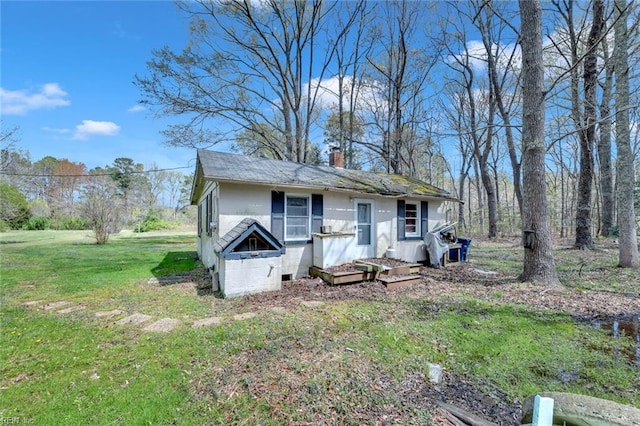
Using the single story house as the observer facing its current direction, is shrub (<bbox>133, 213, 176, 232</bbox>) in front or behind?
behind

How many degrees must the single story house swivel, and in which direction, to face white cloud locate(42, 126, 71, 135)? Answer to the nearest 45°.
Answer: approximately 180°

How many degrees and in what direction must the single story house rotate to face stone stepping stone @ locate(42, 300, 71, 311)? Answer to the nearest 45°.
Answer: approximately 90° to its right

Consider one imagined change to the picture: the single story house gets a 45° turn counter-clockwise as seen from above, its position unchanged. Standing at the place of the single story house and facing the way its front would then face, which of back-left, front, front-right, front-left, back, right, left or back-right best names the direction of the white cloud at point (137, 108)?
back-left

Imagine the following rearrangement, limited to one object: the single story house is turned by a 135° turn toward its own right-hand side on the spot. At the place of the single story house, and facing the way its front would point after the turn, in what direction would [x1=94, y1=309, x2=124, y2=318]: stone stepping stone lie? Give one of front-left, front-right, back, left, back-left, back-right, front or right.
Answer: front-left

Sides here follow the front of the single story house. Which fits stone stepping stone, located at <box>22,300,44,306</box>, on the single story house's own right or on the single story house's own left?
on the single story house's own right

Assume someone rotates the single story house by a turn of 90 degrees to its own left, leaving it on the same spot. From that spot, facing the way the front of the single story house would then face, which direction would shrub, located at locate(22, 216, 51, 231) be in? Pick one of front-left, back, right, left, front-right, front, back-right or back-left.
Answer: left

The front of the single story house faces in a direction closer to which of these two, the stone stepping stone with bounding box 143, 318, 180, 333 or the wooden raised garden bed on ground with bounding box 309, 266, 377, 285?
the wooden raised garden bed on ground

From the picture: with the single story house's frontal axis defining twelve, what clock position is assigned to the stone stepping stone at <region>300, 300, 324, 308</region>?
The stone stepping stone is roughly at 1 o'clock from the single story house.

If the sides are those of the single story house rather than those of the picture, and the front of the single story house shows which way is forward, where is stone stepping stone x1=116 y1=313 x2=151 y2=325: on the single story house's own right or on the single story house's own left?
on the single story house's own right

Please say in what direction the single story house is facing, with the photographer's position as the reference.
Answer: facing the viewer and to the right of the viewer

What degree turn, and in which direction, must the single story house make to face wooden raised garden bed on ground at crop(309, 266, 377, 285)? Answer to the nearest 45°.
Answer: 0° — it already faces it

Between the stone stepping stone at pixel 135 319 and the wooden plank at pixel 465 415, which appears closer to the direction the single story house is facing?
the wooden plank

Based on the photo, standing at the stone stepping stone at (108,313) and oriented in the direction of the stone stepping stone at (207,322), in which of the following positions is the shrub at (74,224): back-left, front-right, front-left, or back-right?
back-left

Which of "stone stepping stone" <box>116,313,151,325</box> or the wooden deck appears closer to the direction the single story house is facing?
the wooden deck

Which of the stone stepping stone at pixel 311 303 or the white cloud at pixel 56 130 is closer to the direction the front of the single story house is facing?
the stone stepping stone
